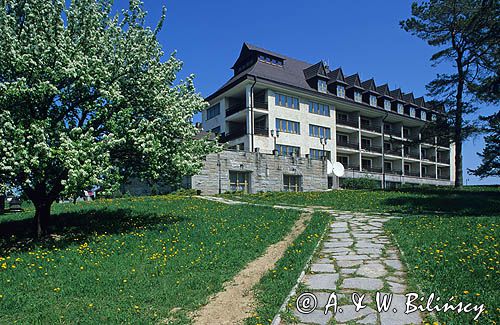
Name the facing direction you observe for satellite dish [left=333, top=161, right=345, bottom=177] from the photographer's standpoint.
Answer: facing the viewer and to the right of the viewer

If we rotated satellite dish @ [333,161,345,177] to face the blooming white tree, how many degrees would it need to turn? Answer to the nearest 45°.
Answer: approximately 45° to its right
